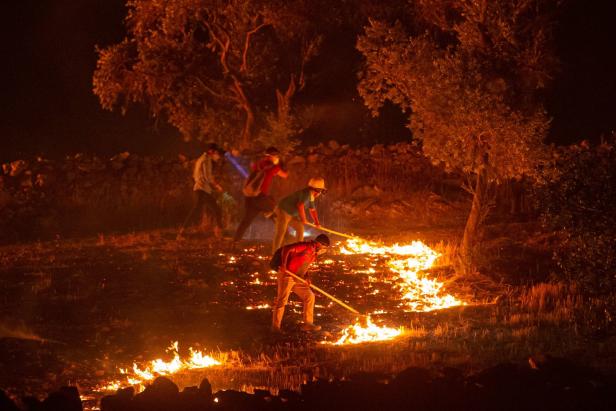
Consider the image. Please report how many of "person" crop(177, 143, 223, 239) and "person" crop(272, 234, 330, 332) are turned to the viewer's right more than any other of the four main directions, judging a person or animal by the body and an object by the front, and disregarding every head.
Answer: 2

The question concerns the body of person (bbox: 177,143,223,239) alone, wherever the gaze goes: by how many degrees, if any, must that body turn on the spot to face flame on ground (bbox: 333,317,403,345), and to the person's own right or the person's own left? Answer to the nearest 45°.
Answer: approximately 90° to the person's own right

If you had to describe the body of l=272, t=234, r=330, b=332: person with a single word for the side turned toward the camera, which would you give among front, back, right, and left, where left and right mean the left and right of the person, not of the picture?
right

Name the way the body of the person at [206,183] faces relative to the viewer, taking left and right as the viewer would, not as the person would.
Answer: facing to the right of the viewer
